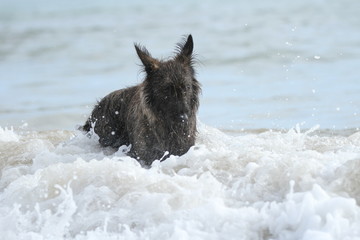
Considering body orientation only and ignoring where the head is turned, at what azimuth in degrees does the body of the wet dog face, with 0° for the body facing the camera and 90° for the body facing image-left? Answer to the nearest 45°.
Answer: approximately 315°
